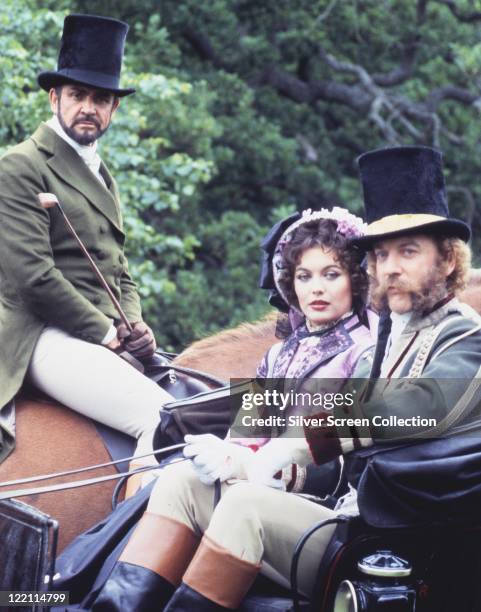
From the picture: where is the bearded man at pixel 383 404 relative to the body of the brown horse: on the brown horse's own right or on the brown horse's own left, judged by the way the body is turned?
on the brown horse's own right

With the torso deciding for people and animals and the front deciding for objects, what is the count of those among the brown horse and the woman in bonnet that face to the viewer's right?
1

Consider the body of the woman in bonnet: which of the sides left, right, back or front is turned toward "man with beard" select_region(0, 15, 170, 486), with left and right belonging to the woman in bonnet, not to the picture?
right

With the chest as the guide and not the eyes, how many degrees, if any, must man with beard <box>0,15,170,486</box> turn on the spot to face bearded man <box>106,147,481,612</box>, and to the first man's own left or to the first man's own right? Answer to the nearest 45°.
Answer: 0° — they already face them

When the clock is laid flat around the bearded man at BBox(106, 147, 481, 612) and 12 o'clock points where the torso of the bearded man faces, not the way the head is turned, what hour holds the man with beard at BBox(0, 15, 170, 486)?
The man with beard is roughly at 3 o'clock from the bearded man.

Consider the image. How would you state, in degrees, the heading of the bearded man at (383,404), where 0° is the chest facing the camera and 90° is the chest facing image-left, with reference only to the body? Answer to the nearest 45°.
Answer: approximately 45°

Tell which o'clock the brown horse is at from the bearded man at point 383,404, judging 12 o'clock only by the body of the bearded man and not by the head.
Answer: The brown horse is roughly at 3 o'clock from the bearded man.

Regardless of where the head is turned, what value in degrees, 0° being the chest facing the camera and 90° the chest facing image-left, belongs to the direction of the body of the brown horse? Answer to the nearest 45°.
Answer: approximately 270°

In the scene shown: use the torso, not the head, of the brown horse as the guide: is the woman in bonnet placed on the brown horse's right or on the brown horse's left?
on the brown horse's right

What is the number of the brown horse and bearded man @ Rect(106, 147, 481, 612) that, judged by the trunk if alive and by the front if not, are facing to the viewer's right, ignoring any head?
1
